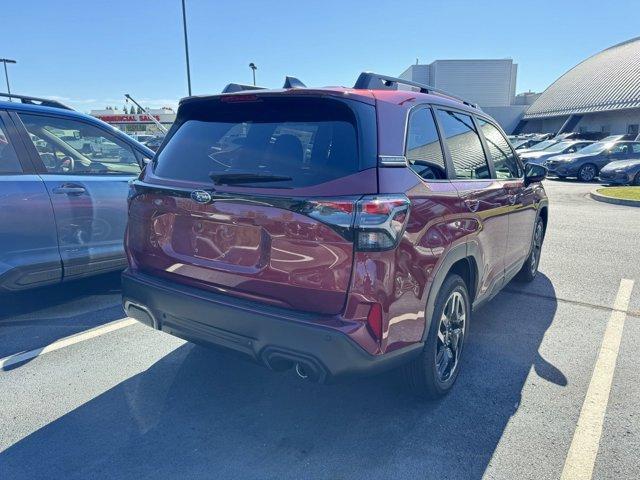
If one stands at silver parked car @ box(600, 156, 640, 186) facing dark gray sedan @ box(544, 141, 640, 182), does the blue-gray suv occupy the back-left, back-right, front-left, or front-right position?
back-left

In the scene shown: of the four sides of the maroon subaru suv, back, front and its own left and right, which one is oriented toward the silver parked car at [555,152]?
front

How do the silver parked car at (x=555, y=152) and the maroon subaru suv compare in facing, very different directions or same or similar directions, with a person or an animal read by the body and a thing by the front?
very different directions

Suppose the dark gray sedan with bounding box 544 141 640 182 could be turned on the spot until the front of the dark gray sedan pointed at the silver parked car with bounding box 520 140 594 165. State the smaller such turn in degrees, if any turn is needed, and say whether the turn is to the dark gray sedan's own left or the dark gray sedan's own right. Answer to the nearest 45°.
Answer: approximately 90° to the dark gray sedan's own right

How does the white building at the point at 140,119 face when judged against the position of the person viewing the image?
facing the viewer

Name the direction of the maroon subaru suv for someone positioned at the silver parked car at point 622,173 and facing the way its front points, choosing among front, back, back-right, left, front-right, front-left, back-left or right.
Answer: front-left

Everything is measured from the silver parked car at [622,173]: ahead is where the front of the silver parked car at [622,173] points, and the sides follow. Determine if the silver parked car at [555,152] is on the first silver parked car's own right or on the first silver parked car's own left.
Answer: on the first silver parked car's own right

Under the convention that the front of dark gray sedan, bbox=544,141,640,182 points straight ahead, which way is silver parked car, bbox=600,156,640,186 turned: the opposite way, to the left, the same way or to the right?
the same way

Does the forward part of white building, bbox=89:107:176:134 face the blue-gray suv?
yes

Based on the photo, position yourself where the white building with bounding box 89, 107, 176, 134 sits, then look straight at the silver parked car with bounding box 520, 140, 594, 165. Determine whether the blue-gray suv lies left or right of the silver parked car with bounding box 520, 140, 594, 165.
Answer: right

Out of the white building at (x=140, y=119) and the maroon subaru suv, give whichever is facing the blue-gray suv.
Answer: the white building

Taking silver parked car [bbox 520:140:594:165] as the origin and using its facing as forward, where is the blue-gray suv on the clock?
The blue-gray suv is roughly at 11 o'clock from the silver parked car.

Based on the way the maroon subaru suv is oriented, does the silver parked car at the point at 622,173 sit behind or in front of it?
in front

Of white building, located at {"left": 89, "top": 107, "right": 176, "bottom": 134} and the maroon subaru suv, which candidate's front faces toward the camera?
the white building

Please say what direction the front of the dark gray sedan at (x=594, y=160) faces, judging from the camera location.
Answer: facing the viewer and to the left of the viewer

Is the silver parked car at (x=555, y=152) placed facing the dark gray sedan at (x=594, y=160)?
no

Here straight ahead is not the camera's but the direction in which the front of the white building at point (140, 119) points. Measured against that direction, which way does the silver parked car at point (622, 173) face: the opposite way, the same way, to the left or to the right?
to the right
